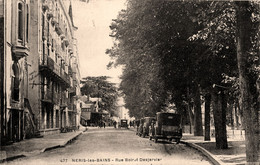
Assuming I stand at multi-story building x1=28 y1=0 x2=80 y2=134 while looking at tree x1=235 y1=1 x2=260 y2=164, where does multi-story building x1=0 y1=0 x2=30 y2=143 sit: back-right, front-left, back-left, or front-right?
front-right

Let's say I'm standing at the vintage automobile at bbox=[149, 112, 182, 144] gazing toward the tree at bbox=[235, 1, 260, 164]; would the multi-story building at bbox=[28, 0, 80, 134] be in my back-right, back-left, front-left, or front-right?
back-right

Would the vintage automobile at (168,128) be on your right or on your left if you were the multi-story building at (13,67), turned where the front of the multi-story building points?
on your left

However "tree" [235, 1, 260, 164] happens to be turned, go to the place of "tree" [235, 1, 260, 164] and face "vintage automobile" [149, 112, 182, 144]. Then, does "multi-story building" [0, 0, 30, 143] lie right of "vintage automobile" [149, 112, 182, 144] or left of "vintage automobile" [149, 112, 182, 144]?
left

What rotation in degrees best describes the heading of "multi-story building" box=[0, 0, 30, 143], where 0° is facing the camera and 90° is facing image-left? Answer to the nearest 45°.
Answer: approximately 315°

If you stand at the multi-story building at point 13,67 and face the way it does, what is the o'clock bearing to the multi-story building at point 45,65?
the multi-story building at point 45,65 is roughly at 8 o'clock from the multi-story building at point 13,67.

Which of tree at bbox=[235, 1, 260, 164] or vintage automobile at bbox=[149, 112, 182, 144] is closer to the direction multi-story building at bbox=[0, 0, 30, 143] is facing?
the tree

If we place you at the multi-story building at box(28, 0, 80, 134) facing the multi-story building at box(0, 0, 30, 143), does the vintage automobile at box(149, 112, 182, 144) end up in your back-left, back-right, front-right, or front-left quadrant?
front-left

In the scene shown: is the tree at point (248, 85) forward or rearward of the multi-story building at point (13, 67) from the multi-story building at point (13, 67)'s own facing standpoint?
forward

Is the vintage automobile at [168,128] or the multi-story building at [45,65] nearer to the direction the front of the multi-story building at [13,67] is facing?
the vintage automobile

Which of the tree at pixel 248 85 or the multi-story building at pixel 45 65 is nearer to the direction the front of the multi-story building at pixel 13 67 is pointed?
the tree
